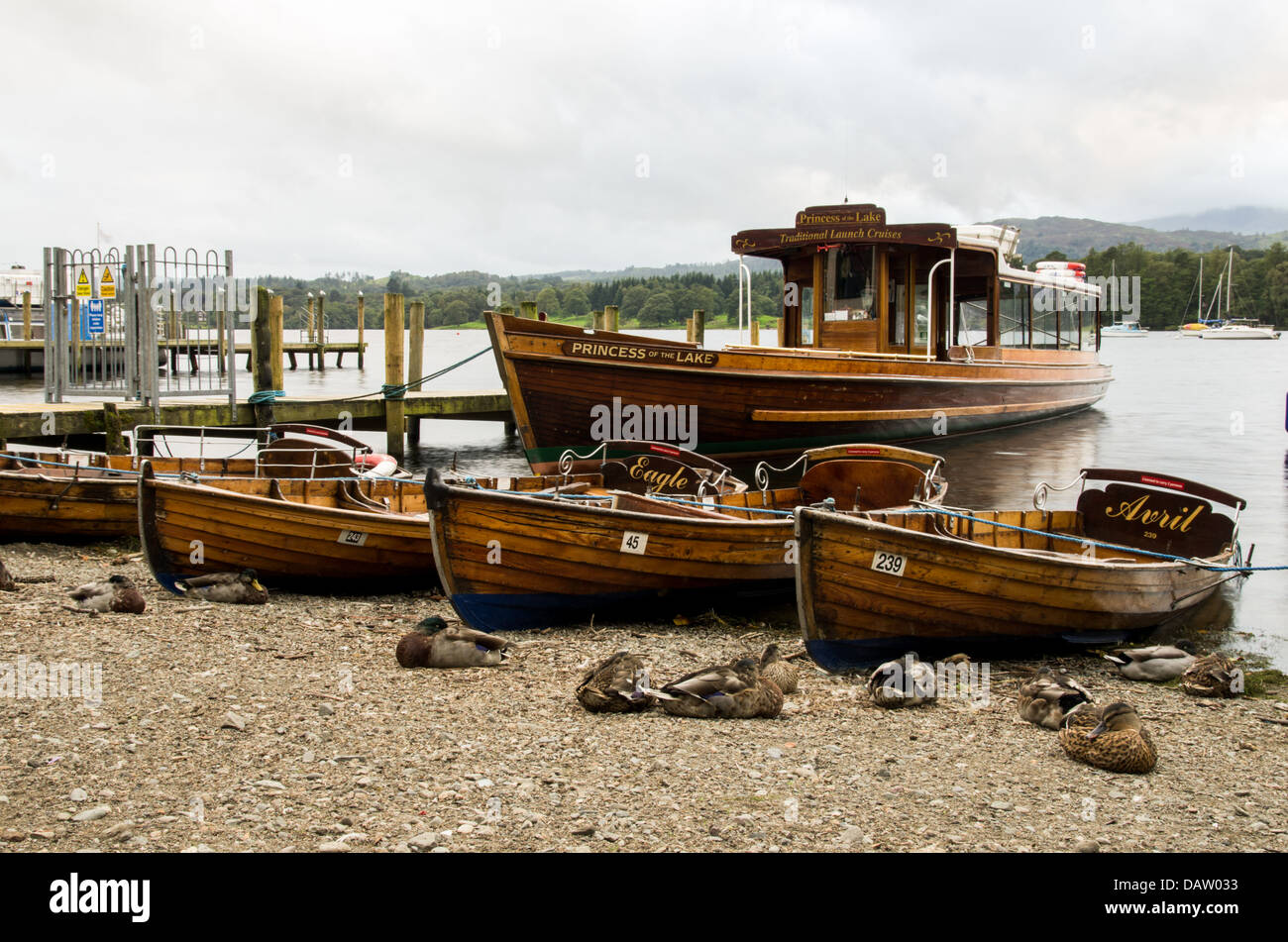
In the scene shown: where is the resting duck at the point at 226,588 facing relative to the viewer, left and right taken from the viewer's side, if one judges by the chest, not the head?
facing to the right of the viewer

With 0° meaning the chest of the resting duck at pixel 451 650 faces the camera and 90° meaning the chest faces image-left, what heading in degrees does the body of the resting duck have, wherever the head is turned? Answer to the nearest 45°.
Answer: approximately 90°

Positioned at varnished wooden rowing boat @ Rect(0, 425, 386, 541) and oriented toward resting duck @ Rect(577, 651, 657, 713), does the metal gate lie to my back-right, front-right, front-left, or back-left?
back-left

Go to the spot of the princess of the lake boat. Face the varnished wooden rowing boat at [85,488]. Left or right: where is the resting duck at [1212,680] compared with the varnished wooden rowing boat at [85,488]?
left

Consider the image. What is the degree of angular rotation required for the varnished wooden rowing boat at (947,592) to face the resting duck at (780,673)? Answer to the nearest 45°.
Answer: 0° — it already faces it

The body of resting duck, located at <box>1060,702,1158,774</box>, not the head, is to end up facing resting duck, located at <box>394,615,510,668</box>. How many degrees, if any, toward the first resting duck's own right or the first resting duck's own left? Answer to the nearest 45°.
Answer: approximately 135° to the first resting duck's own right

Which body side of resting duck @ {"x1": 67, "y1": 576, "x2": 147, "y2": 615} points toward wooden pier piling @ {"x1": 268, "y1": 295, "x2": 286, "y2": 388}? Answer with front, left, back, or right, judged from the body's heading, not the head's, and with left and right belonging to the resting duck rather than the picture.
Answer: left
